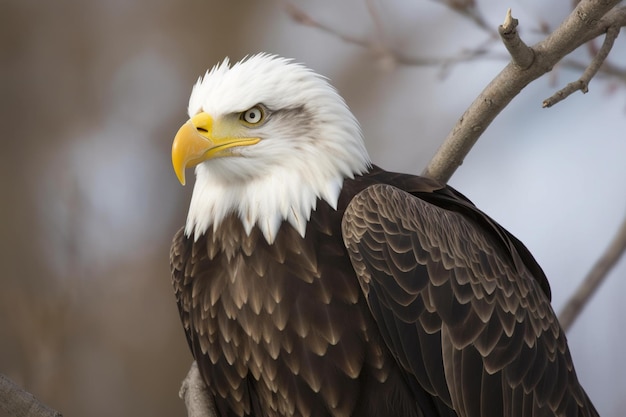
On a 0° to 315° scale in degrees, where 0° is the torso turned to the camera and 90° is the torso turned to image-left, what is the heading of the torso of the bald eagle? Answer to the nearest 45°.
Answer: approximately 45°

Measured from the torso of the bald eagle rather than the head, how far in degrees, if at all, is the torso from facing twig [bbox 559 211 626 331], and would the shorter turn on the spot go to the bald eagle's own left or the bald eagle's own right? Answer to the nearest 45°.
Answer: approximately 180°
